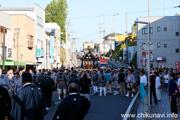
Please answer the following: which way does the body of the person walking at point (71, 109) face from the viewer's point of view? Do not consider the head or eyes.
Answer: away from the camera

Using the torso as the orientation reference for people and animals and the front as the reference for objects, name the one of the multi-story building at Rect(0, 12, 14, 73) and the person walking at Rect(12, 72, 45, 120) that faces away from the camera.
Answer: the person walking

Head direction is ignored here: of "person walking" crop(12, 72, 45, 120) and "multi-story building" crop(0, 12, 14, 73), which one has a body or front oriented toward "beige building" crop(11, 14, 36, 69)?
the person walking

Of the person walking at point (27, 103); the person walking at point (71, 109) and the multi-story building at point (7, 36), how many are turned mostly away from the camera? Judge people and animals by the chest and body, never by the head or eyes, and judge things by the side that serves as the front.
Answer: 2

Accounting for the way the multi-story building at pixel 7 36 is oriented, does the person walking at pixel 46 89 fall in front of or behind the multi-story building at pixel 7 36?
in front

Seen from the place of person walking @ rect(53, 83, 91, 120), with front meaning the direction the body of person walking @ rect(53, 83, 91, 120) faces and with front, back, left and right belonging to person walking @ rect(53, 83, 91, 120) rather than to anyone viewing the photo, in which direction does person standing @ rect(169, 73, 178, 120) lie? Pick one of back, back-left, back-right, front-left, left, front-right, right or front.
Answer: front-right

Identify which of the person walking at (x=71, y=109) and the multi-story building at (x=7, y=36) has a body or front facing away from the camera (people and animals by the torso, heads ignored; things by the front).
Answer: the person walking

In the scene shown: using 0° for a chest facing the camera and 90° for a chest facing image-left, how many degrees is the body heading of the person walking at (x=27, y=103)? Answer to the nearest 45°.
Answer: approximately 180°
